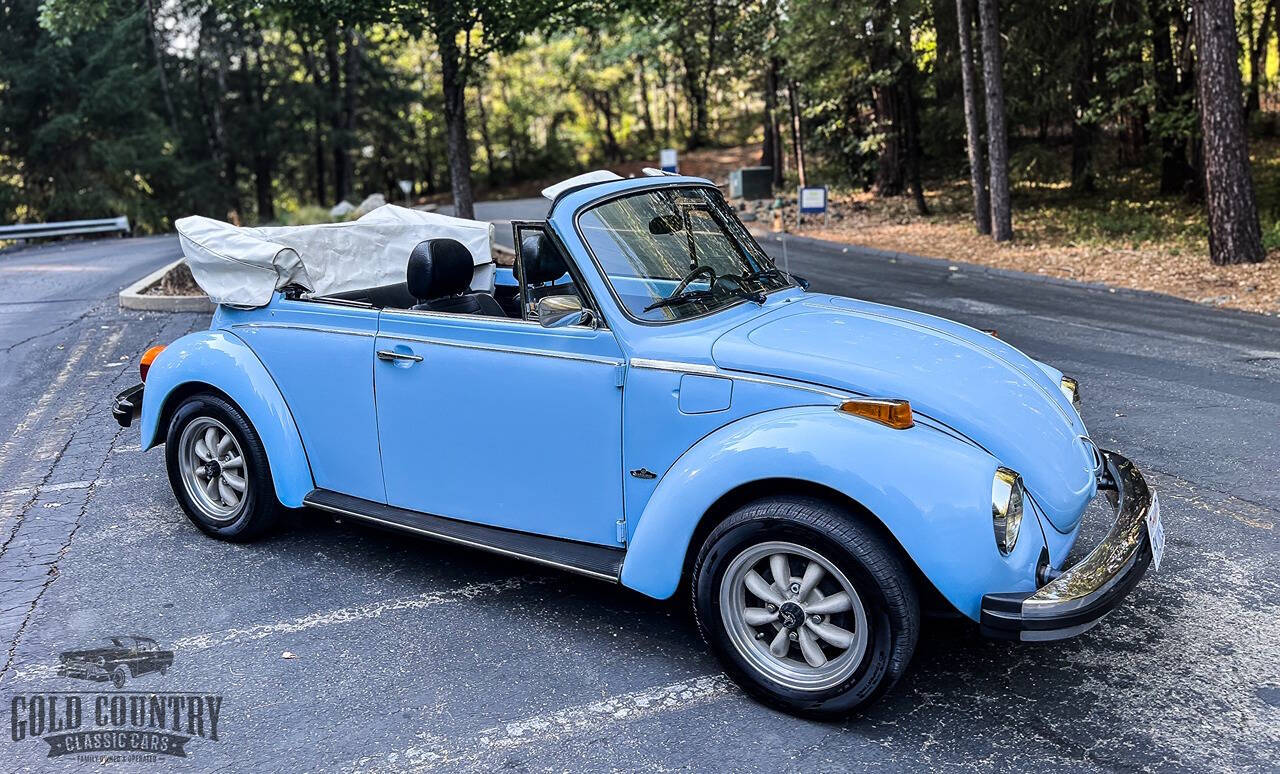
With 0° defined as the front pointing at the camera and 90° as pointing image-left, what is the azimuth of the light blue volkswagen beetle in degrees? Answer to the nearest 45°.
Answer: approximately 315°

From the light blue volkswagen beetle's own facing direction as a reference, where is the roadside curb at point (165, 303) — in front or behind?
behind

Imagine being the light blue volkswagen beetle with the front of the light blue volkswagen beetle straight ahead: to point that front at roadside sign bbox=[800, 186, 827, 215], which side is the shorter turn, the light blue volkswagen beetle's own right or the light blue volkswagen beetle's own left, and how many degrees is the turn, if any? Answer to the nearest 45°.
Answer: approximately 135° to the light blue volkswagen beetle's own left

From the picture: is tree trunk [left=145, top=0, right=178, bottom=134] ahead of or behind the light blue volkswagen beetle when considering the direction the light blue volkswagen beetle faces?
behind
